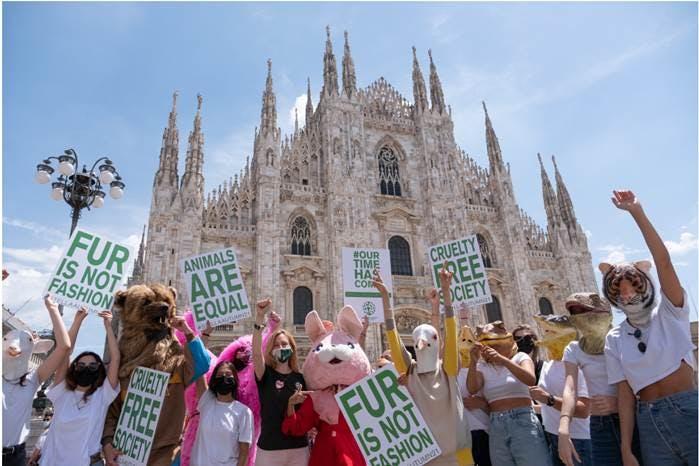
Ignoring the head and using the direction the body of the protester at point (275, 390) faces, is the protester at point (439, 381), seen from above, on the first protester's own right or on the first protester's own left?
on the first protester's own left

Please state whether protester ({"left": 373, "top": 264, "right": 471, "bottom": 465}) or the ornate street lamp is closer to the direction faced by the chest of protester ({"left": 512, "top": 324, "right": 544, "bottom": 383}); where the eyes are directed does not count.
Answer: the protester

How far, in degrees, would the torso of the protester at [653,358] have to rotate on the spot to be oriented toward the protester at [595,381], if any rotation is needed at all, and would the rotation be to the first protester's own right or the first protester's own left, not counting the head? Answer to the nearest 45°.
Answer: approximately 90° to the first protester's own right

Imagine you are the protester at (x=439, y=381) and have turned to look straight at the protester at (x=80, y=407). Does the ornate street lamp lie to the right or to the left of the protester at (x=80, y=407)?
right

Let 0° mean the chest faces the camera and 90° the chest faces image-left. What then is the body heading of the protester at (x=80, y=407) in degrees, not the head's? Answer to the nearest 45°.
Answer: approximately 0°

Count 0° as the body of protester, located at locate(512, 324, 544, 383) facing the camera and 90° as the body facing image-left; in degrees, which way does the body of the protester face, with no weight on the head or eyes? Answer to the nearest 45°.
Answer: approximately 45°

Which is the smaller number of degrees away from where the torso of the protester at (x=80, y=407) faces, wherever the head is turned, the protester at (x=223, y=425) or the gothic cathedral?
the protester
